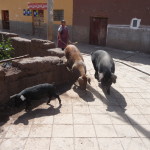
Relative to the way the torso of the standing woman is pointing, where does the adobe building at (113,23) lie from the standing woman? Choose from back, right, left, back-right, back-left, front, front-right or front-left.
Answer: back-left

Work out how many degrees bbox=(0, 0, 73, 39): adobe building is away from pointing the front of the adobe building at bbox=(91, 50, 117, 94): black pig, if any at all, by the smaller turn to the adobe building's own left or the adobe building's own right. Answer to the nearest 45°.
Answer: approximately 45° to the adobe building's own left

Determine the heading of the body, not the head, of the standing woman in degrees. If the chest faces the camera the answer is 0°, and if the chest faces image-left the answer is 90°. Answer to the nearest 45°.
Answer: approximately 0°

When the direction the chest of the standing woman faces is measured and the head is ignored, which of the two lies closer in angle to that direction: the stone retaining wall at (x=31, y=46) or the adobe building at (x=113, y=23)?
the stone retaining wall

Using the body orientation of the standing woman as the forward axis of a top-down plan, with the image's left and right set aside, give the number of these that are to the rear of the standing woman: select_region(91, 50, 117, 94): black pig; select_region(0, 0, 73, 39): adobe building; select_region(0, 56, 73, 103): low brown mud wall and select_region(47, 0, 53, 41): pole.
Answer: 2

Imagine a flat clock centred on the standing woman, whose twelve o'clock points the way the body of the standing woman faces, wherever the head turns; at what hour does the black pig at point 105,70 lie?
The black pig is roughly at 11 o'clock from the standing woman.

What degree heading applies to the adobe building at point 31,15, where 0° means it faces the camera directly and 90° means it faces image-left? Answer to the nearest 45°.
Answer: approximately 45°

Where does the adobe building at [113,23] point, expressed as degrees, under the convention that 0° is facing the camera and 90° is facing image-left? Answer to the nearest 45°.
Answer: approximately 45°

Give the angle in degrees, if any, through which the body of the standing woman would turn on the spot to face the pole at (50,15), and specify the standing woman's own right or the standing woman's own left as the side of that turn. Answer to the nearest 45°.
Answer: approximately 180°
